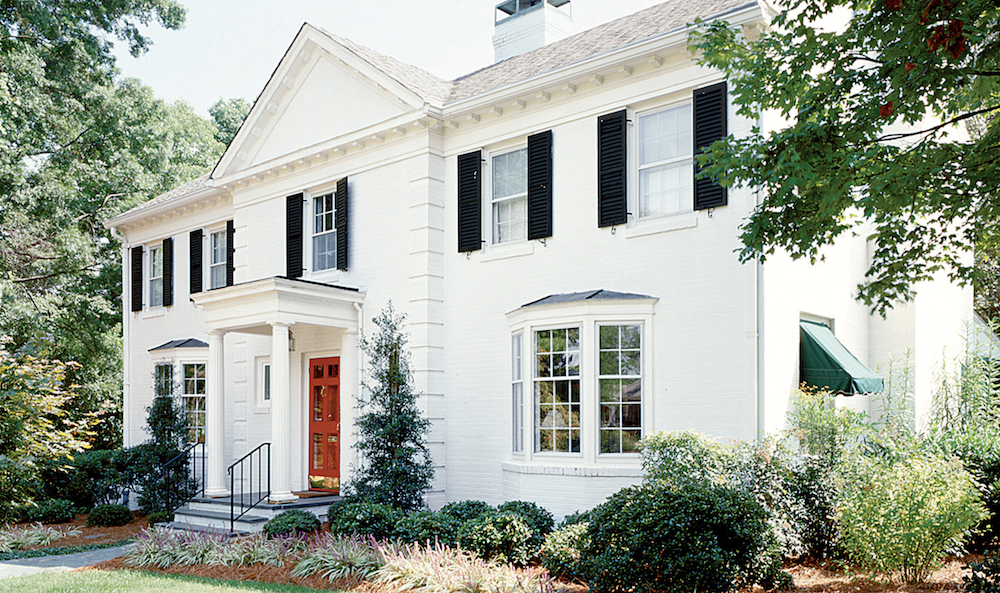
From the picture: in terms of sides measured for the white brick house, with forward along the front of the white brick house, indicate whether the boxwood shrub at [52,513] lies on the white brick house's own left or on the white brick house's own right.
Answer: on the white brick house's own right

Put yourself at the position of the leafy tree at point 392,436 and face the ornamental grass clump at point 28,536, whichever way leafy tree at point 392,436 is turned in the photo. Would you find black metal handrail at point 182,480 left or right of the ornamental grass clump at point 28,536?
right

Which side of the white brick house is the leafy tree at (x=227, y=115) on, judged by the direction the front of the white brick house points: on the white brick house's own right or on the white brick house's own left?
on the white brick house's own right

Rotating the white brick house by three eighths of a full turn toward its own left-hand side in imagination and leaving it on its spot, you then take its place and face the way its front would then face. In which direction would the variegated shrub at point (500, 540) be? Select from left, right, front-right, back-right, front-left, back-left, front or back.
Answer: right

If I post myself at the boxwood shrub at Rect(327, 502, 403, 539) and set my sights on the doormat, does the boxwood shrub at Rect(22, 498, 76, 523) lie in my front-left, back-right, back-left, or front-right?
front-left

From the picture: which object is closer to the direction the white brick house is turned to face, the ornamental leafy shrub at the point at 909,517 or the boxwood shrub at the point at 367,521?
the boxwood shrub

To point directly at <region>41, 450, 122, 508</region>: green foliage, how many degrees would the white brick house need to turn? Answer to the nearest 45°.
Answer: approximately 90° to its right

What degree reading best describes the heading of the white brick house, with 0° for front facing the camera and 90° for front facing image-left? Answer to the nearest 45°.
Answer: approximately 45°

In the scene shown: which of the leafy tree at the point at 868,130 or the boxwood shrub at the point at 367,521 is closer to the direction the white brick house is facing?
the boxwood shrub

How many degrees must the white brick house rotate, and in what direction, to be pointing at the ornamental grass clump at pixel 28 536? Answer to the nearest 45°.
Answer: approximately 45° to its right
